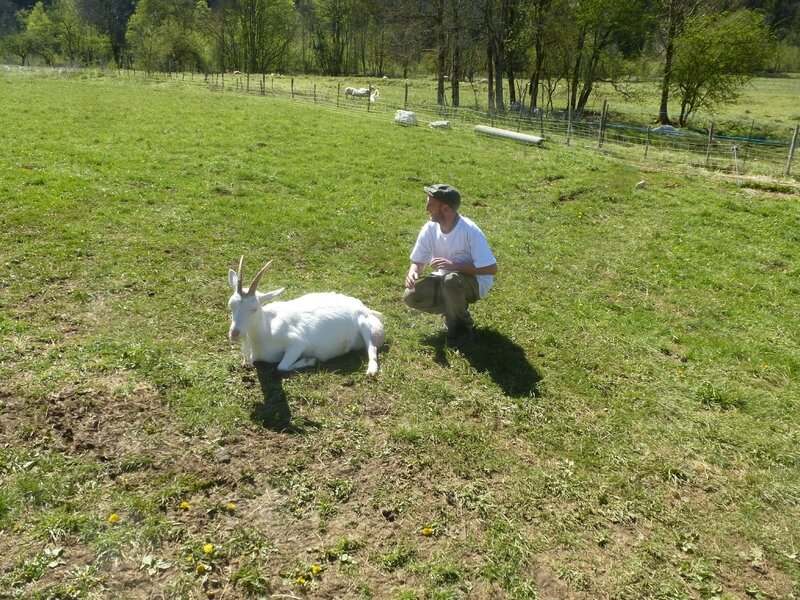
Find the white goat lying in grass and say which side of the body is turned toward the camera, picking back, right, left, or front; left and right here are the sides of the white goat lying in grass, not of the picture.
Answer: left

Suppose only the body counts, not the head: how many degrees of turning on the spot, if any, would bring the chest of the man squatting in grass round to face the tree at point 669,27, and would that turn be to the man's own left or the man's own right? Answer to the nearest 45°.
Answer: approximately 135° to the man's own right

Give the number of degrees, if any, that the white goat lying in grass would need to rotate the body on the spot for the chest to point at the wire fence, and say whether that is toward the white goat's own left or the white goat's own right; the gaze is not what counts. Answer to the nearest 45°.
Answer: approximately 135° to the white goat's own right

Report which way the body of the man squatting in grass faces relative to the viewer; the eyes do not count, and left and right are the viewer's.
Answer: facing the viewer and to the left of the viewer

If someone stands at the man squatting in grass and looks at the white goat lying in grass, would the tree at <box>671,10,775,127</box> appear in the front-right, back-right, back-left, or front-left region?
back-right

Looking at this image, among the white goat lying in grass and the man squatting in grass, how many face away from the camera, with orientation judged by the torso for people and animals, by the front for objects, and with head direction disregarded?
0

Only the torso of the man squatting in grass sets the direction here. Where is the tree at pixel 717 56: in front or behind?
behind

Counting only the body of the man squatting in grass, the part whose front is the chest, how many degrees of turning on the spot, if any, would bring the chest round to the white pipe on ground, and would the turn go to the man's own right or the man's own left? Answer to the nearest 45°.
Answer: approximately 135° to the man's own right
